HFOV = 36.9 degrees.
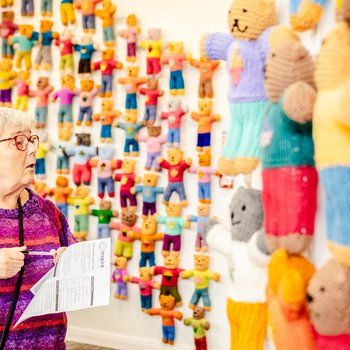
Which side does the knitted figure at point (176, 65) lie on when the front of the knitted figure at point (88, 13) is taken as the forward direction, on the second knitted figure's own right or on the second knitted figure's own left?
on the second knitted figure's own left

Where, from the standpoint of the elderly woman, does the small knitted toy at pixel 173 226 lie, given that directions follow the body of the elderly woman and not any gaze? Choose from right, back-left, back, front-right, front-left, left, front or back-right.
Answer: left

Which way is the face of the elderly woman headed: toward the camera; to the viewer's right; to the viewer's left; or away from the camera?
to the viewer's right

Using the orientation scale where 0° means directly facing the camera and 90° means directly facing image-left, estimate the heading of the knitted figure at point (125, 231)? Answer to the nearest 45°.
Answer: approximately 0°

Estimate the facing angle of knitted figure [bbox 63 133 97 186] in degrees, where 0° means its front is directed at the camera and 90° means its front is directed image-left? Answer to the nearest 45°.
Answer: approximately 0°

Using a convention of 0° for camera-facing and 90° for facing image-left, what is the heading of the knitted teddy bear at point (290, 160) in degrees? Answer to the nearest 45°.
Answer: approximately 45°
